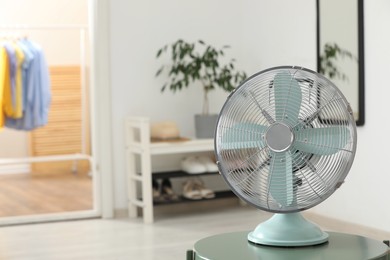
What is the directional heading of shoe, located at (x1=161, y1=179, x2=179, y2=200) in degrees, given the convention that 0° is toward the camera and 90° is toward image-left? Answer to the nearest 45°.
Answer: approximately 315°

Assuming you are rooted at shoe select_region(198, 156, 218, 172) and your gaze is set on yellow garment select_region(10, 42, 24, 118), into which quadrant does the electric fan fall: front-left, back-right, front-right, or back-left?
back-left

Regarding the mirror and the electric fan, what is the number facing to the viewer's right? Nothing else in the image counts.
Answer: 0

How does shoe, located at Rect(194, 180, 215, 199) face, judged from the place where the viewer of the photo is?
facing the viewer and to the right of the viewer

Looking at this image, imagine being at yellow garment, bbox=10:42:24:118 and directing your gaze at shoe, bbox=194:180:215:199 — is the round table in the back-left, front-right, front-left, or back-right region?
front-right

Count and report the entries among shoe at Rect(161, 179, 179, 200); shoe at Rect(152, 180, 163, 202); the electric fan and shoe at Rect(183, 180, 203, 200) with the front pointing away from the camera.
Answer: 0

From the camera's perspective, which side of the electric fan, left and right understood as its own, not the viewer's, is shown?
front

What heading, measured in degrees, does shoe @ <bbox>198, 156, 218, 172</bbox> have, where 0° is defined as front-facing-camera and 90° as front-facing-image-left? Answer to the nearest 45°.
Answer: approximately 315°

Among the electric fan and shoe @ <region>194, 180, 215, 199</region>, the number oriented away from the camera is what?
0

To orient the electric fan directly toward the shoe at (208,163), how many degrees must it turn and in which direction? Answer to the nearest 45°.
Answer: approximately 180°

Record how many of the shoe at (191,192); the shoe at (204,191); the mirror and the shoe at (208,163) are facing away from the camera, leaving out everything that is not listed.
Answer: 0
